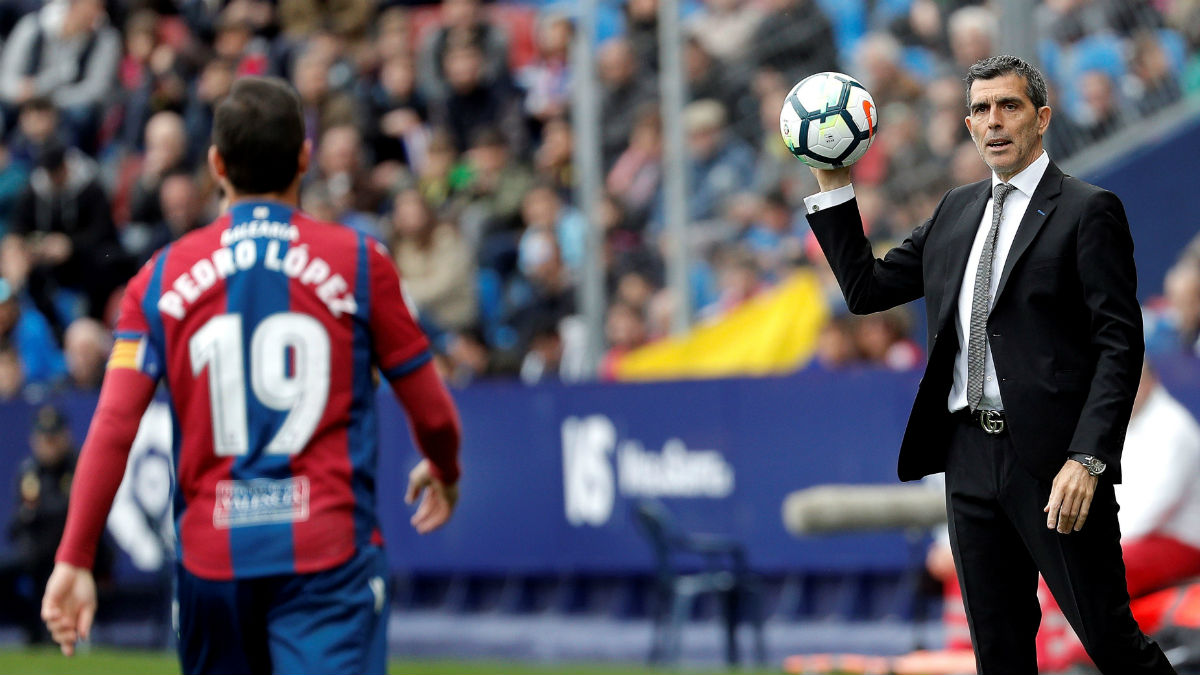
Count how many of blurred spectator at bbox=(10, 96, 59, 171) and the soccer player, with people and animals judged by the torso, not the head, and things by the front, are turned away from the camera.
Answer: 1

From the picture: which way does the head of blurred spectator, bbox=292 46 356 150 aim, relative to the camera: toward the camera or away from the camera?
toward the camera

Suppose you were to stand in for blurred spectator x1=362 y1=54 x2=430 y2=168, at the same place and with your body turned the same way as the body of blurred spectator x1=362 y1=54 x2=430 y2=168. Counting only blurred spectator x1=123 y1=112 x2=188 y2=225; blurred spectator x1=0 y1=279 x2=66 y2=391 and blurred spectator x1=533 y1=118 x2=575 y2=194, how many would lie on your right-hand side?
2

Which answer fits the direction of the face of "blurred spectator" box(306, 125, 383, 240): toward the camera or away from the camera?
toward the camera

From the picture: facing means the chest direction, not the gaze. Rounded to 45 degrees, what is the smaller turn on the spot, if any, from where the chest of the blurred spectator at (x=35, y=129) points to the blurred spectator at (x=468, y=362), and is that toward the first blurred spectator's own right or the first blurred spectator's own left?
approximately 45° to the first blurred spectator's own left

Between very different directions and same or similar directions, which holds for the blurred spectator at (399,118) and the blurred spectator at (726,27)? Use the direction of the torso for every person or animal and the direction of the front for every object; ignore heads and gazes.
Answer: same or similar directions

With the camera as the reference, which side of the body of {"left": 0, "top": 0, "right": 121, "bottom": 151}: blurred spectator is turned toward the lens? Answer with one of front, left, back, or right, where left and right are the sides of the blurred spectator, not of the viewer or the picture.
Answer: front

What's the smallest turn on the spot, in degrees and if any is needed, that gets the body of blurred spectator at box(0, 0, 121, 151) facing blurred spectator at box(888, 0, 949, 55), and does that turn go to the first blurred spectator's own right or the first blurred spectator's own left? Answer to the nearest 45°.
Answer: approximately 45° to the first blurred spectator's own left

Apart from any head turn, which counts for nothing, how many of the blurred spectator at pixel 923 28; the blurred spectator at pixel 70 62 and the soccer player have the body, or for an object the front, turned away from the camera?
1

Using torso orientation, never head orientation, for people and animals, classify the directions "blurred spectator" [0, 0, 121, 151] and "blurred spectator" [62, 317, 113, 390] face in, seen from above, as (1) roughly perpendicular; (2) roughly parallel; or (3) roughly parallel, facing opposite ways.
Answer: roughly parallel

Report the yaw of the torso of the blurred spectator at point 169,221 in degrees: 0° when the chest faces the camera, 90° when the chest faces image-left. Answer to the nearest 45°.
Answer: approximately 0°

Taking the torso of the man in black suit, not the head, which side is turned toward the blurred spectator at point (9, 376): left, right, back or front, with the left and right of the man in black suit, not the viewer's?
right

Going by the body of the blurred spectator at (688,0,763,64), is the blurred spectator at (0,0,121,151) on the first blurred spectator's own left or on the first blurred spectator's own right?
on the first blurred spectator's own right

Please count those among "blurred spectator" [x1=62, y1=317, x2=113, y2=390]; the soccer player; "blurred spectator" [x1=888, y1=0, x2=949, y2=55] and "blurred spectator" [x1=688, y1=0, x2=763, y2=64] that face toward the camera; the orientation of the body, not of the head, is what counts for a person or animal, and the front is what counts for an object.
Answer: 3

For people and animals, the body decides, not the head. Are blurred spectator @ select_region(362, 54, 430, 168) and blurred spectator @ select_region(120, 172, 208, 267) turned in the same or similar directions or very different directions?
same or similar directions

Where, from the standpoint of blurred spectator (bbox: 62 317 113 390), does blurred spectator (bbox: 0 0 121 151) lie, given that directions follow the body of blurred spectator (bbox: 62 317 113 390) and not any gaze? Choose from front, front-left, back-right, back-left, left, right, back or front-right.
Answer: back

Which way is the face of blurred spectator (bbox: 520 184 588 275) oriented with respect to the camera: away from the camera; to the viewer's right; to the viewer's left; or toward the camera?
toward the camera

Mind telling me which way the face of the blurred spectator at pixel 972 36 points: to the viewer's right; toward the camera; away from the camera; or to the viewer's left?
toward the camera
